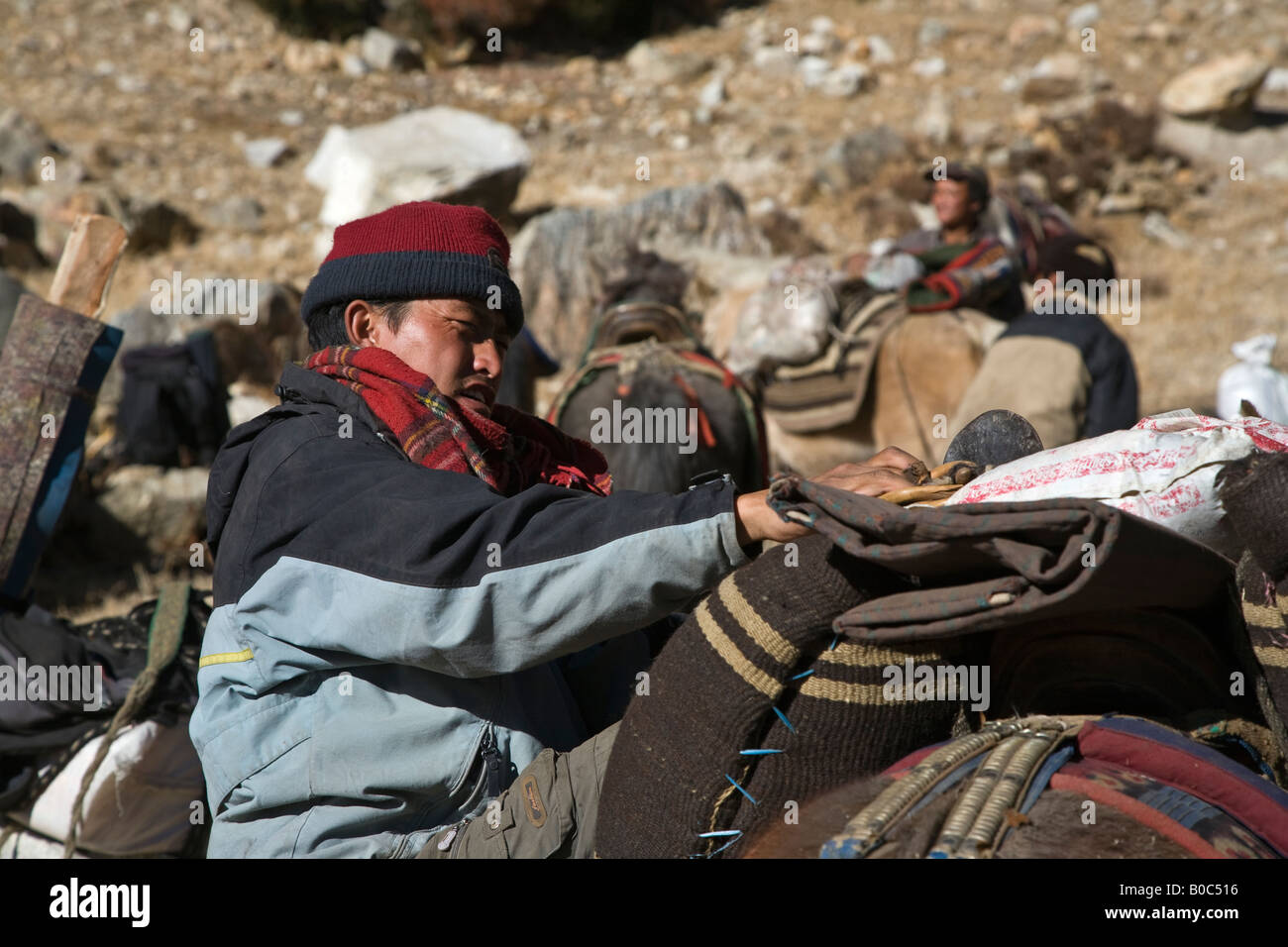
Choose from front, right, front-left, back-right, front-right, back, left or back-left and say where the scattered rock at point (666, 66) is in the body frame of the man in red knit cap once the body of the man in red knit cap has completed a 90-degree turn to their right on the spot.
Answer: back

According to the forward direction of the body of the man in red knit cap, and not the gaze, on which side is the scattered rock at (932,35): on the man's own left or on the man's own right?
on the man's own left

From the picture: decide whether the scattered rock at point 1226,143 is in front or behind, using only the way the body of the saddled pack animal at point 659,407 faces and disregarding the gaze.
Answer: in front

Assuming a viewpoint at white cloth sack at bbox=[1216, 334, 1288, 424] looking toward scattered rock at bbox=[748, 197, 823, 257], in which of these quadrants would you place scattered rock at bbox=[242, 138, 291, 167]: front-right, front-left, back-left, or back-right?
front-left

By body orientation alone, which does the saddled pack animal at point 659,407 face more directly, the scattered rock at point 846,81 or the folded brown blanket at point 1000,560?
the scattered rock

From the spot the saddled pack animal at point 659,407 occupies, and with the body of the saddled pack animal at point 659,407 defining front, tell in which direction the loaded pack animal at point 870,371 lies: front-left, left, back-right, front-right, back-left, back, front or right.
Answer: front-right

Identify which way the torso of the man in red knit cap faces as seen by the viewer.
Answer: to the viewer's right

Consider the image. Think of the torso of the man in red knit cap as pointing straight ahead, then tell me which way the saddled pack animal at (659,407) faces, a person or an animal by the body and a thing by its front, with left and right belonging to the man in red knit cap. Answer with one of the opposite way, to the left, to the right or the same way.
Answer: to the left

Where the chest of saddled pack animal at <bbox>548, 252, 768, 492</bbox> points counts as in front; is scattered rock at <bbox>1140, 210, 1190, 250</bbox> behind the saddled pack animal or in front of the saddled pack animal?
in front

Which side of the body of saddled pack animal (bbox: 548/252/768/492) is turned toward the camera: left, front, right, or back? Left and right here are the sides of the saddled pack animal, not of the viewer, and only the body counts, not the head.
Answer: back

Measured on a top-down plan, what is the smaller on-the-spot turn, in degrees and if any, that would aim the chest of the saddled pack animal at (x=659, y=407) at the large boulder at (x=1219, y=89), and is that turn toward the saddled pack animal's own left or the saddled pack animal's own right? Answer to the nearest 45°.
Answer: approximately 45° to the saddled pack animal's own right
